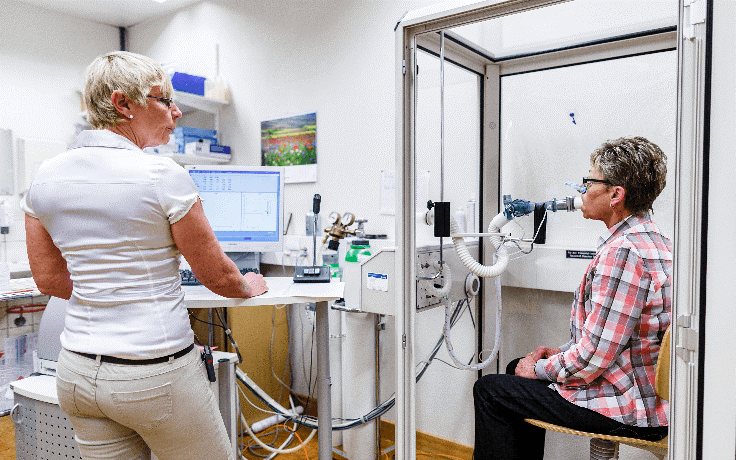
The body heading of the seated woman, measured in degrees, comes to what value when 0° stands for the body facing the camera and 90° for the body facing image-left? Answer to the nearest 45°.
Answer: approximately 90°

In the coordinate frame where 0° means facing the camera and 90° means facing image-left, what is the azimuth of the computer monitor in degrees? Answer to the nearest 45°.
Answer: approximately 0°

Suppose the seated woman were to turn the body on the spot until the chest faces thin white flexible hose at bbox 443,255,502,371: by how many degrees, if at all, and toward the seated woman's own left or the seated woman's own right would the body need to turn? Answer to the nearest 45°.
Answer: approximately 45° to the seated woman's own right

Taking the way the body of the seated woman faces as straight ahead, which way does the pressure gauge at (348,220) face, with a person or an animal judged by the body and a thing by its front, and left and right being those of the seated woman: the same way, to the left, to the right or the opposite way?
to the left

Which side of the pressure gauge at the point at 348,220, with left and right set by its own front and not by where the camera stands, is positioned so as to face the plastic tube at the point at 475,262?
left

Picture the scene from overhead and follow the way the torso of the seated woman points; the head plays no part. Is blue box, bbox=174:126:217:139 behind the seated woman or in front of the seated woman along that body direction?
in front

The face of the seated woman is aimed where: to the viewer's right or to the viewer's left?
to the viewer's left

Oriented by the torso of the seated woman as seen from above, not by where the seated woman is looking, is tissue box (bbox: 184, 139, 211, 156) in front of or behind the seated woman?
in front

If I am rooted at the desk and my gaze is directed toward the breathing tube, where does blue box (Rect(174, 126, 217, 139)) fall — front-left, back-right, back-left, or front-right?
back-left

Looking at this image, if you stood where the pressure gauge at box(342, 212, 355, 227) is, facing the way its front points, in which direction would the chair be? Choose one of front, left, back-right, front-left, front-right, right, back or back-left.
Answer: left

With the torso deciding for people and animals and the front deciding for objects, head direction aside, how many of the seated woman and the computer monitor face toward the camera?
1

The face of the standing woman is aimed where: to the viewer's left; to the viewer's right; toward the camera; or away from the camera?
to the viewer's right
